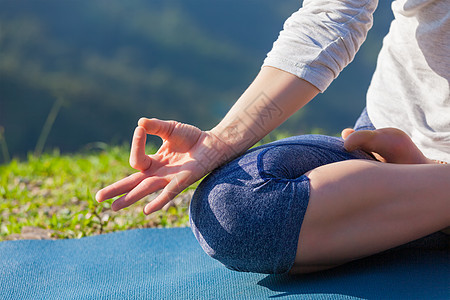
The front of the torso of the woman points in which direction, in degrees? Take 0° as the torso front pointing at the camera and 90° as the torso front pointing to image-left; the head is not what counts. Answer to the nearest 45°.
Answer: approximately 45°
